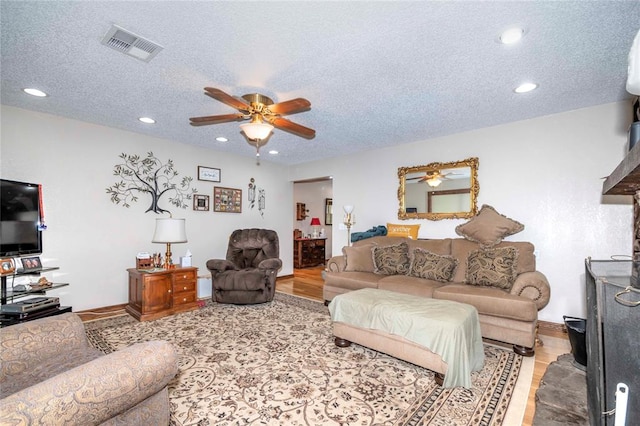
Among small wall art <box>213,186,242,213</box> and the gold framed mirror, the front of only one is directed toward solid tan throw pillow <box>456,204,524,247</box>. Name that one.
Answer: the small wall art

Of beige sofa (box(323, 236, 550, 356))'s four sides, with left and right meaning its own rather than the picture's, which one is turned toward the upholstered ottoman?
front

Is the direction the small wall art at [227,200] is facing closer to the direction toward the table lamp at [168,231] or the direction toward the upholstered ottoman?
the upholstered ottoman

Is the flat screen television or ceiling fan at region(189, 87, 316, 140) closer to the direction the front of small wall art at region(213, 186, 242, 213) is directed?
the ceiling fan

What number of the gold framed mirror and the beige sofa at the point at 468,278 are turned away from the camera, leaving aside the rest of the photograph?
0

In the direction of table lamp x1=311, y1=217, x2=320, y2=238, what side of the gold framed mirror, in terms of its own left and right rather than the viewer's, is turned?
right

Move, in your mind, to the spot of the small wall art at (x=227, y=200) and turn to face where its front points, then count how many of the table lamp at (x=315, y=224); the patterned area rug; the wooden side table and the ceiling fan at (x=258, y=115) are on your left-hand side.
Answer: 1

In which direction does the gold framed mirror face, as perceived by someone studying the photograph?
facing the viewer and to the left of the viewer

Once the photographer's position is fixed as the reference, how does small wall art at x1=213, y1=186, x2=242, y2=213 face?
facing the viewer and to the right of the viewer

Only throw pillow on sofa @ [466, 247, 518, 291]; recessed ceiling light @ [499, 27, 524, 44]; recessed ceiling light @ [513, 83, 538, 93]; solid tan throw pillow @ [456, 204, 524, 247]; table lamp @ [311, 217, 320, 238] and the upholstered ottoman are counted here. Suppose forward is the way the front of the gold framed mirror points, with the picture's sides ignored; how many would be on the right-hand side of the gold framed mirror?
1

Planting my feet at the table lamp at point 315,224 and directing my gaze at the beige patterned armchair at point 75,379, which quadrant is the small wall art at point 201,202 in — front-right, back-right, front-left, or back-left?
front-right

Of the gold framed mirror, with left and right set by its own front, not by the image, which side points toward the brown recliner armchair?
right

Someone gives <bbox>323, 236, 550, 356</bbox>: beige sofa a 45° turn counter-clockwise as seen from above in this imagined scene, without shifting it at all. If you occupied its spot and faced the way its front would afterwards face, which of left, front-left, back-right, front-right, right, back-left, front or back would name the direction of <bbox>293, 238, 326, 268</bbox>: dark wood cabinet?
back-right

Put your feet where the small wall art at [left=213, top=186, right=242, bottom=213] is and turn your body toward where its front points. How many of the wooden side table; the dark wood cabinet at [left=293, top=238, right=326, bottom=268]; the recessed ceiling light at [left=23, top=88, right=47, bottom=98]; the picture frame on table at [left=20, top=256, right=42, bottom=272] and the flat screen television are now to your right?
4
